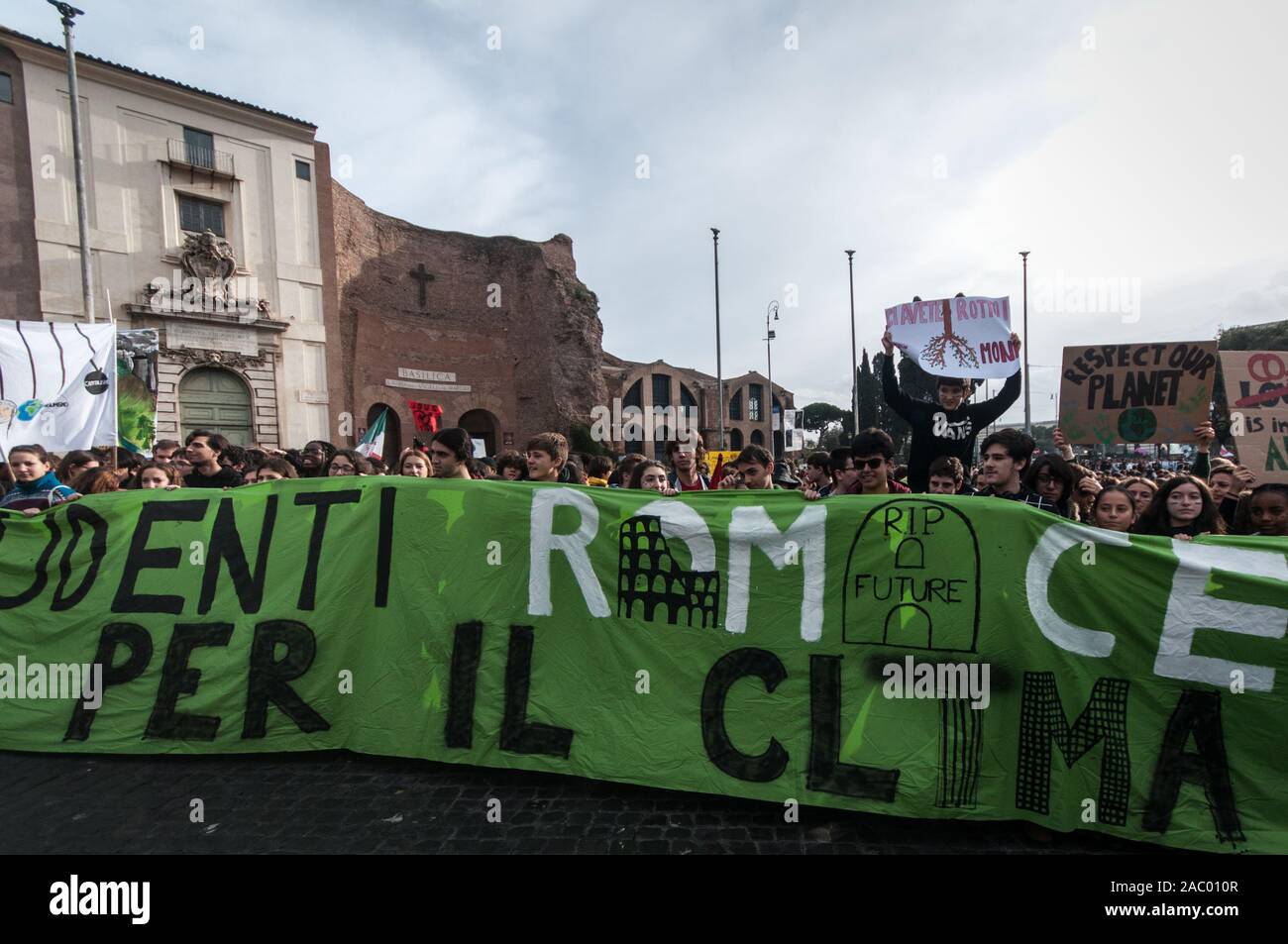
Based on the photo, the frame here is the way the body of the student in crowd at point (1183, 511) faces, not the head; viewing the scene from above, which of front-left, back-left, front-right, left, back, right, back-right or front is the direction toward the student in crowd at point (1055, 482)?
right

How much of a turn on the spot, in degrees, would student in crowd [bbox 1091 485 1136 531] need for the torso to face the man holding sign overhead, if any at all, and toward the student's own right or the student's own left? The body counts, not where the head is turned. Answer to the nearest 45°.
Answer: approximately 135° to the student's own right

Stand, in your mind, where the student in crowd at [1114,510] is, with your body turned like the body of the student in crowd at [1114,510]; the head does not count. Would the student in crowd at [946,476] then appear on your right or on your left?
on your right

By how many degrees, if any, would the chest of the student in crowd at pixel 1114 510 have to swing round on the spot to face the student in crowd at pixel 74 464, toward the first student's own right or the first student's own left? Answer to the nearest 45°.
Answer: approximately 90° to the first student's own right

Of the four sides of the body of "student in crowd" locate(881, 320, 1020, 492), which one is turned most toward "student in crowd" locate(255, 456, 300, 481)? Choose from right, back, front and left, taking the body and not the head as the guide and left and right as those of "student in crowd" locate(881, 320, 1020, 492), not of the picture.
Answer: right

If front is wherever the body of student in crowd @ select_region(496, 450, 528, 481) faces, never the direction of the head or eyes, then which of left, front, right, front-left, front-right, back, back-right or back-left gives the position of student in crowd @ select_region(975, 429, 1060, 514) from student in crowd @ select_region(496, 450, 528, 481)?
front-left

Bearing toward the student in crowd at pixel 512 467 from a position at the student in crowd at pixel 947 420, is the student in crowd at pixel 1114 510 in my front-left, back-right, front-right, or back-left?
back-left

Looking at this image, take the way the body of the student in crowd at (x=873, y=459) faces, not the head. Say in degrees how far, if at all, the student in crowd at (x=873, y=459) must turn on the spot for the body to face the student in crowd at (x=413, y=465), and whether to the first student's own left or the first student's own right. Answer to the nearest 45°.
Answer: approximately 45° to the first student's own right
